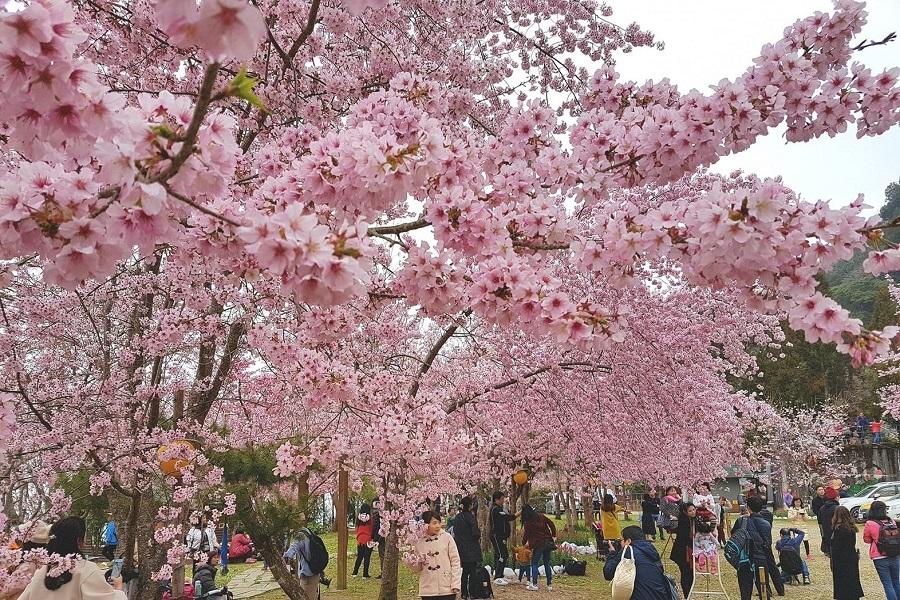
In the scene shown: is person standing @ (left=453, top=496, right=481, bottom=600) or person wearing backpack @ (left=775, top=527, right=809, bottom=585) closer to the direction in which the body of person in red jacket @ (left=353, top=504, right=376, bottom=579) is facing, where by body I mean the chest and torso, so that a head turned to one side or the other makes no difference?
the person standing

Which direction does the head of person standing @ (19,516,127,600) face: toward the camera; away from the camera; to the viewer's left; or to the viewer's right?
away from the camera

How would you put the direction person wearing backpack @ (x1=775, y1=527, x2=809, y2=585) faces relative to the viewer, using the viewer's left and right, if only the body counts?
facing away from the viewer
